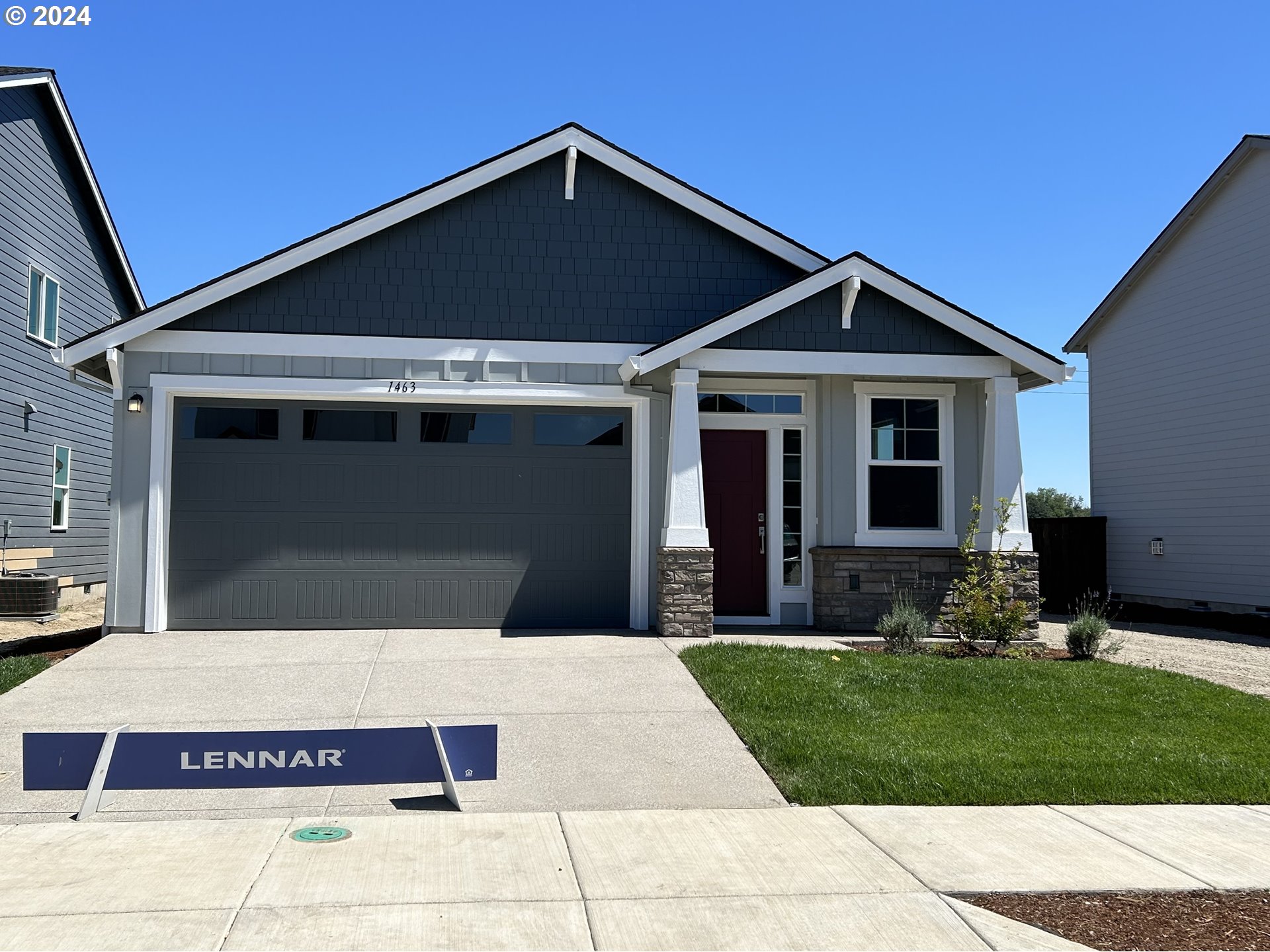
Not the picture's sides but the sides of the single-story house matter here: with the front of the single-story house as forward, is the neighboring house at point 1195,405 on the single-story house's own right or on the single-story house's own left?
on the single-story house's own left

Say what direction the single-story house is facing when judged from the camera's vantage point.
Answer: facing the viewer

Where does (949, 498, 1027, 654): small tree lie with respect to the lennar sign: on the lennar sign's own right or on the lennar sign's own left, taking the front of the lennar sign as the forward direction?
on the lennar sign's own left

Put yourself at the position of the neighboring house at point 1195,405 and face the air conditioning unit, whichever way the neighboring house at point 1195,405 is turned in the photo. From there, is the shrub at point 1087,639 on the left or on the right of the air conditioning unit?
left

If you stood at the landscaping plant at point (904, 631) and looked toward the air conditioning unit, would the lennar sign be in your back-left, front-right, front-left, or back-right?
front-left

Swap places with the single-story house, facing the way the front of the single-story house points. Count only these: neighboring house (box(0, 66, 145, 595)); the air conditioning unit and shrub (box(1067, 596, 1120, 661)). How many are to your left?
1

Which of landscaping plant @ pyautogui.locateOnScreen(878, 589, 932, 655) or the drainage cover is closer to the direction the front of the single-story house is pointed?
the drainage cover

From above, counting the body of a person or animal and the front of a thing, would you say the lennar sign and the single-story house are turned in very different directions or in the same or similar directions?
same or similar directions

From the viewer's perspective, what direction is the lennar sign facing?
toward the camera

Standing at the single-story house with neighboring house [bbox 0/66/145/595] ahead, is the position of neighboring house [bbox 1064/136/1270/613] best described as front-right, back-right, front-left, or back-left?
back-right

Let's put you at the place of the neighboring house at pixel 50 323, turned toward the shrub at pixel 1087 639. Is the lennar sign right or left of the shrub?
right

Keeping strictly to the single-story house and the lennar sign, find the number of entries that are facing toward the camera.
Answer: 2

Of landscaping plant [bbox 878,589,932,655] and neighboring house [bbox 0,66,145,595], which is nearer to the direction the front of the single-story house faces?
the landscaping plant

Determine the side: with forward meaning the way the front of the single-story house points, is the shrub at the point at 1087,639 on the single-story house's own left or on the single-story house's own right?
on the single-story house's own left

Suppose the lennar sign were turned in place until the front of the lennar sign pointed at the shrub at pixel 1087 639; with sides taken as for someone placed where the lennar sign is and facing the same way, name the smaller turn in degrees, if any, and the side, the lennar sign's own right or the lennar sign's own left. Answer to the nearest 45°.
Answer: approximately 90° to the lennar sign's own left
